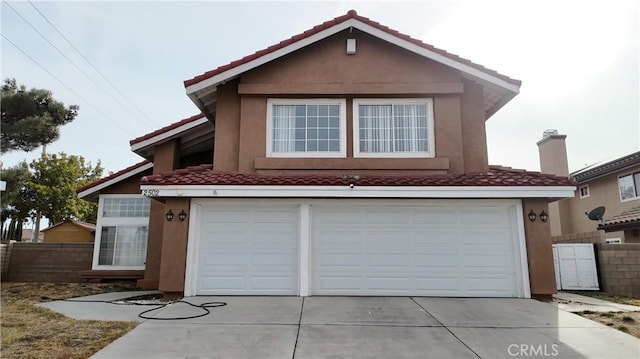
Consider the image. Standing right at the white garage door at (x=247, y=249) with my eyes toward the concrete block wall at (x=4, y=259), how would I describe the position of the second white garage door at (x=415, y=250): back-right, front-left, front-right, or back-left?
back-right

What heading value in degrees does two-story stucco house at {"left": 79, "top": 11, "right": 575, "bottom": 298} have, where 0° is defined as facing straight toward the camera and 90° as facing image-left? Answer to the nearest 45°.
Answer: approximately 0°

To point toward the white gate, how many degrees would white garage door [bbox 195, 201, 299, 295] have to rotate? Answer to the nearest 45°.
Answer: approximately 90° to its left

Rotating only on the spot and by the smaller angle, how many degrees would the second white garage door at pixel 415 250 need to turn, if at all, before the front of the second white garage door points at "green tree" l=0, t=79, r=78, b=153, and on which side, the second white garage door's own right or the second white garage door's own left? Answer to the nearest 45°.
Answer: approximately 90° to the second white garage door's own right

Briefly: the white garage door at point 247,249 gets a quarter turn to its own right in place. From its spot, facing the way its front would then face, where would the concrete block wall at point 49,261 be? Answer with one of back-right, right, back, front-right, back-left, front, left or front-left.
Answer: front-right

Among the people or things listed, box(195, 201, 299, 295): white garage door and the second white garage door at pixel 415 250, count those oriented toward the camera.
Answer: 2

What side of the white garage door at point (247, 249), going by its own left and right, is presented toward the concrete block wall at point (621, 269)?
left

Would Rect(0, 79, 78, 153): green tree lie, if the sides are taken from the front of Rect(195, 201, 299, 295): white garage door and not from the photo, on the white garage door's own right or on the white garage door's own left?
on the white garage door's own right

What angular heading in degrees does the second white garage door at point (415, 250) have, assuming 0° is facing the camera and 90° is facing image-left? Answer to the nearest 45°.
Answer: approximately 0°
